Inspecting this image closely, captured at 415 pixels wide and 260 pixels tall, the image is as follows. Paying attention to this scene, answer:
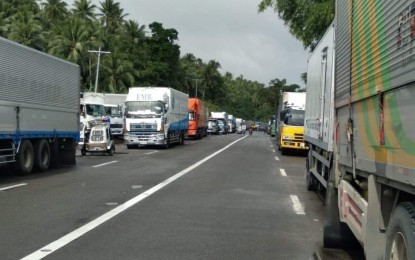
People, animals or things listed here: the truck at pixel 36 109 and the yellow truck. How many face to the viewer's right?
0

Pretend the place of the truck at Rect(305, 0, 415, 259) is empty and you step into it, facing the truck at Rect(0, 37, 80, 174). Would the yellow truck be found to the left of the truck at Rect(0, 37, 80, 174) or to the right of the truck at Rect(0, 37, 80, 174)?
right

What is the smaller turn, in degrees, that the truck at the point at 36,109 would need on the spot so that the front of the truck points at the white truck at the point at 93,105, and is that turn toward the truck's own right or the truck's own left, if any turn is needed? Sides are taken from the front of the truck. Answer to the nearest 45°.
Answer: approximately 135° to the truck's own right

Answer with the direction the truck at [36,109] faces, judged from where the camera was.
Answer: facing the viewer and to the left of the viewer

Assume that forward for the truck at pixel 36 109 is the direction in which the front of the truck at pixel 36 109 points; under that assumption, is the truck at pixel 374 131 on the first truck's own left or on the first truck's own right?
on the first truck's own left
